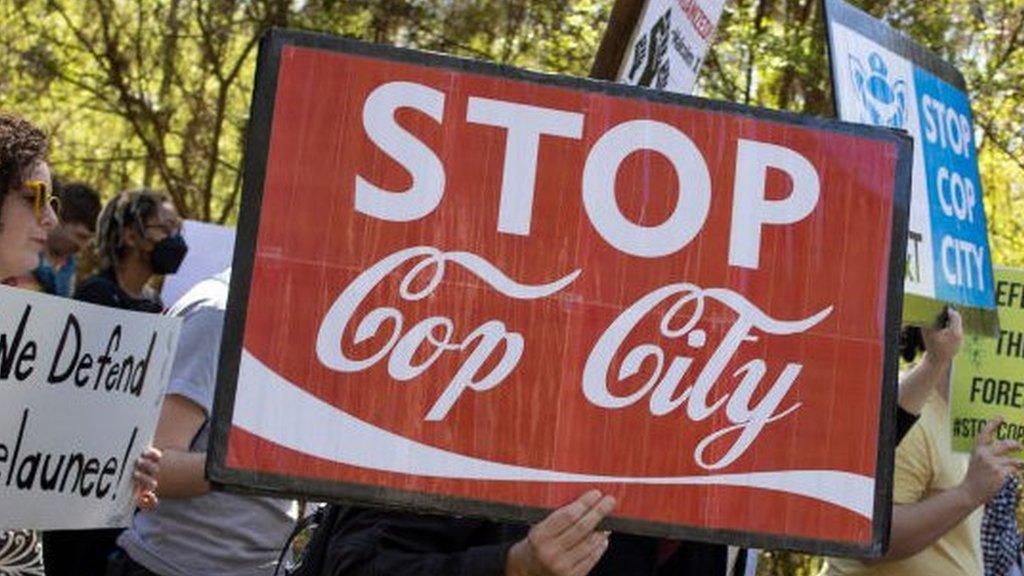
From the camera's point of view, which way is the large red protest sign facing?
toward the camera

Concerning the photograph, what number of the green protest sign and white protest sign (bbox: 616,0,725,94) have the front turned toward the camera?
2

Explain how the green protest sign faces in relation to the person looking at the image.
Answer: facing the viewer

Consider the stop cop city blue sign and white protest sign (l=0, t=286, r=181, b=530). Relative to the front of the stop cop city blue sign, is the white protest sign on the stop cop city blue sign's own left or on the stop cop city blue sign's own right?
on the stop cop city blue sign's own right

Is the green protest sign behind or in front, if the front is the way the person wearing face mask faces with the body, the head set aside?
in front

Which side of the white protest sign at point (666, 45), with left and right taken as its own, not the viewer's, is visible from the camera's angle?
front

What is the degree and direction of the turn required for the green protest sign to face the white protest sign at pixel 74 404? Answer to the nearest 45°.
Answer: approximately 45° to its right

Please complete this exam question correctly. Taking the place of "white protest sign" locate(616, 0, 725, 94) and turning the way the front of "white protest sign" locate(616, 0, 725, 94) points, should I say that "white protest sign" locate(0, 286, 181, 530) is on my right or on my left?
on my right

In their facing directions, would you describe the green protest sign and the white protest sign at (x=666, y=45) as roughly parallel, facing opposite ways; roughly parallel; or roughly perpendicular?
roughly parallel

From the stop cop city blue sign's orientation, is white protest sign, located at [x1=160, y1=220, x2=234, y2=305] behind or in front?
behind
